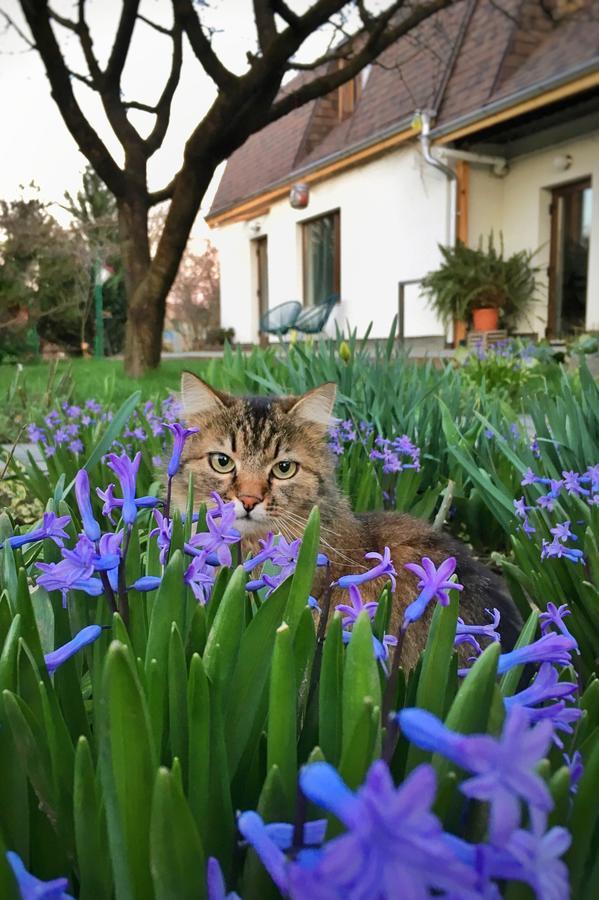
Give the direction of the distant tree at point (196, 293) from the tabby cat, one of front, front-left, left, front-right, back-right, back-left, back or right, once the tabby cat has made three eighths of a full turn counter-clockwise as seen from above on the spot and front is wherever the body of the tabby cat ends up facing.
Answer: left

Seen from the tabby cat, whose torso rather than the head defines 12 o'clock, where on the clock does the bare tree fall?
The bare tree is roughly at 4 o'clock from the tabby cat.

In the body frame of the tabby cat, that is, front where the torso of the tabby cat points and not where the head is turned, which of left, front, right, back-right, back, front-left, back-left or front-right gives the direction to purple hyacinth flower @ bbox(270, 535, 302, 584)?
front-left

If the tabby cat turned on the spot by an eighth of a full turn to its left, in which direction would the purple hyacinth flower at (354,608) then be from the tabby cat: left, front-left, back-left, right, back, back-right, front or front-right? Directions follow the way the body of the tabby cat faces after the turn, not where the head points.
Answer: front

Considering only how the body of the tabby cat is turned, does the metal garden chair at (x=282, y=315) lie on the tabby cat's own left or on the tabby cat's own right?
on the tabby cat's own right

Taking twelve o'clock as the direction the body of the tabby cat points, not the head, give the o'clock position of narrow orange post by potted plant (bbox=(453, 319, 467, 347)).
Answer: The narrow orange post by potted plant is roughly at 5 o'clock from the tabby cat.

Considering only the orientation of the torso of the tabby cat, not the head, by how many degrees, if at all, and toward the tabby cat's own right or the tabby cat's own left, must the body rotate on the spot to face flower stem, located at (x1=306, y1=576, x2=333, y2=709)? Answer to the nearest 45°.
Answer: approximately 45° to the tabby cat's own left

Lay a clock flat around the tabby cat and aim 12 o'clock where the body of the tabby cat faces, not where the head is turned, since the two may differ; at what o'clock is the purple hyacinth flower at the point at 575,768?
The purple hyacinth flower is roughly at 10 o'clock from the tabby cat.

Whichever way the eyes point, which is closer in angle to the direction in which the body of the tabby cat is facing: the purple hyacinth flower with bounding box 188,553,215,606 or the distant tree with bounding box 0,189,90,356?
the purple hyacinth flower

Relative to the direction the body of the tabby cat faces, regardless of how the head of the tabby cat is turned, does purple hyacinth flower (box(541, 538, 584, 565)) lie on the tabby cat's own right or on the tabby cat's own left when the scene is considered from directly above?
on the tabby cat's own left

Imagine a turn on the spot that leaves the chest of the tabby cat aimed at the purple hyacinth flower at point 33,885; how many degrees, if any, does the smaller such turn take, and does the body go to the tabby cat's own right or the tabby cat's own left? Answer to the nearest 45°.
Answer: approximately 45° to the tabby cat's own left

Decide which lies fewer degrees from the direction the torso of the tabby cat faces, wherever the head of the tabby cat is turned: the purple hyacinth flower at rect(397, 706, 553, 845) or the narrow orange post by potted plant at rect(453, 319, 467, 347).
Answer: the purple hyacinth flower

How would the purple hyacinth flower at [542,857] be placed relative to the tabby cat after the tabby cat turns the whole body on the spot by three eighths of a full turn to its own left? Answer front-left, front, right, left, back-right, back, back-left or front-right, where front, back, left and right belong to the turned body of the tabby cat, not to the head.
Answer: right

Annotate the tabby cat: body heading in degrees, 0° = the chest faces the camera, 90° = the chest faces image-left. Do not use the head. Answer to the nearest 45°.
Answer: approximately 45°

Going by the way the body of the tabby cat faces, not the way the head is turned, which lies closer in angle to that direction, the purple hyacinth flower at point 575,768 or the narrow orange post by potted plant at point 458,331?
the purple hyacinth flower

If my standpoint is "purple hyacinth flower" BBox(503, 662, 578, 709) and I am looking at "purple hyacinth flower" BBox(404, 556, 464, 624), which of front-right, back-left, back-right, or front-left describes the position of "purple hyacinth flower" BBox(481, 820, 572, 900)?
back-left
